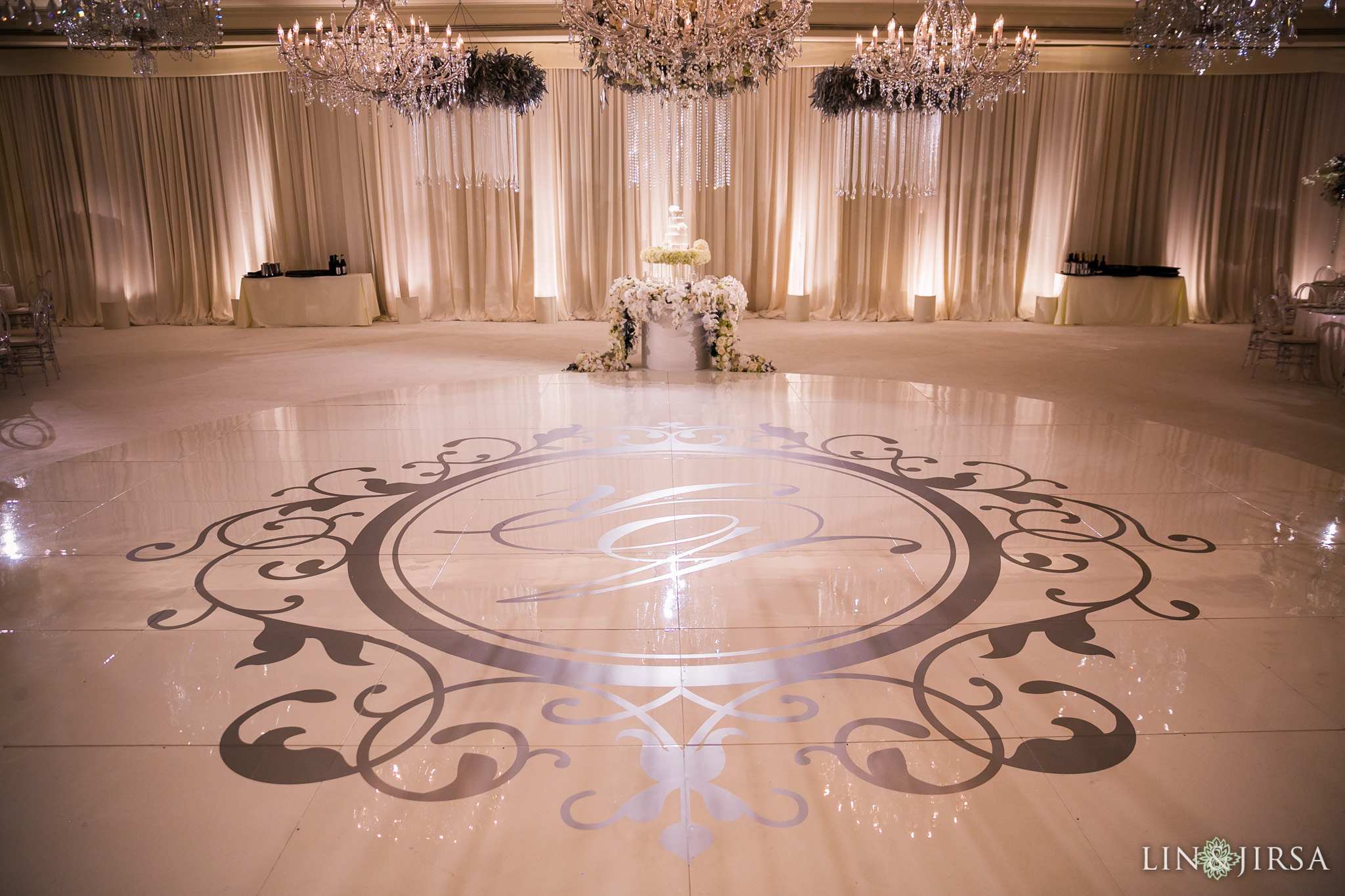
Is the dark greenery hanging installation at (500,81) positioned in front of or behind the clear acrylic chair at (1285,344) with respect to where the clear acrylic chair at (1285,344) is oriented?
behind

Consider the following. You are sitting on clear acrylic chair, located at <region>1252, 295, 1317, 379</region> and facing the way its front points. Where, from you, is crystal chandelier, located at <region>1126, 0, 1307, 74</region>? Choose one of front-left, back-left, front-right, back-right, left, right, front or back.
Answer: right

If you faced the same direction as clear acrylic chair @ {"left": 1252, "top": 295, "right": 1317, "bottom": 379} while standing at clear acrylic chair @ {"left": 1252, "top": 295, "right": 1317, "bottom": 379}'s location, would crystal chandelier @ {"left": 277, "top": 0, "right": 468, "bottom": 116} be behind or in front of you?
behind

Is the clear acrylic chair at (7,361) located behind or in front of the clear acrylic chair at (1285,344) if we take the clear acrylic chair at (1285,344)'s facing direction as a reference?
behind

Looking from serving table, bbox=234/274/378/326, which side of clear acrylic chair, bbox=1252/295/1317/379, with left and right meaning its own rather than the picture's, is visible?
back

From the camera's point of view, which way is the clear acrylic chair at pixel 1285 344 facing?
to the viewer's right

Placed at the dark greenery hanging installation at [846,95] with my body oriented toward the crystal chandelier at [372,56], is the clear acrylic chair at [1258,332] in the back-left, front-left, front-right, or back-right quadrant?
back-left

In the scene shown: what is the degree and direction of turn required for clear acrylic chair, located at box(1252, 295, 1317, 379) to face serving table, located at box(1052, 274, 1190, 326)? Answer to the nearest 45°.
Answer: approximately 135° to its left
